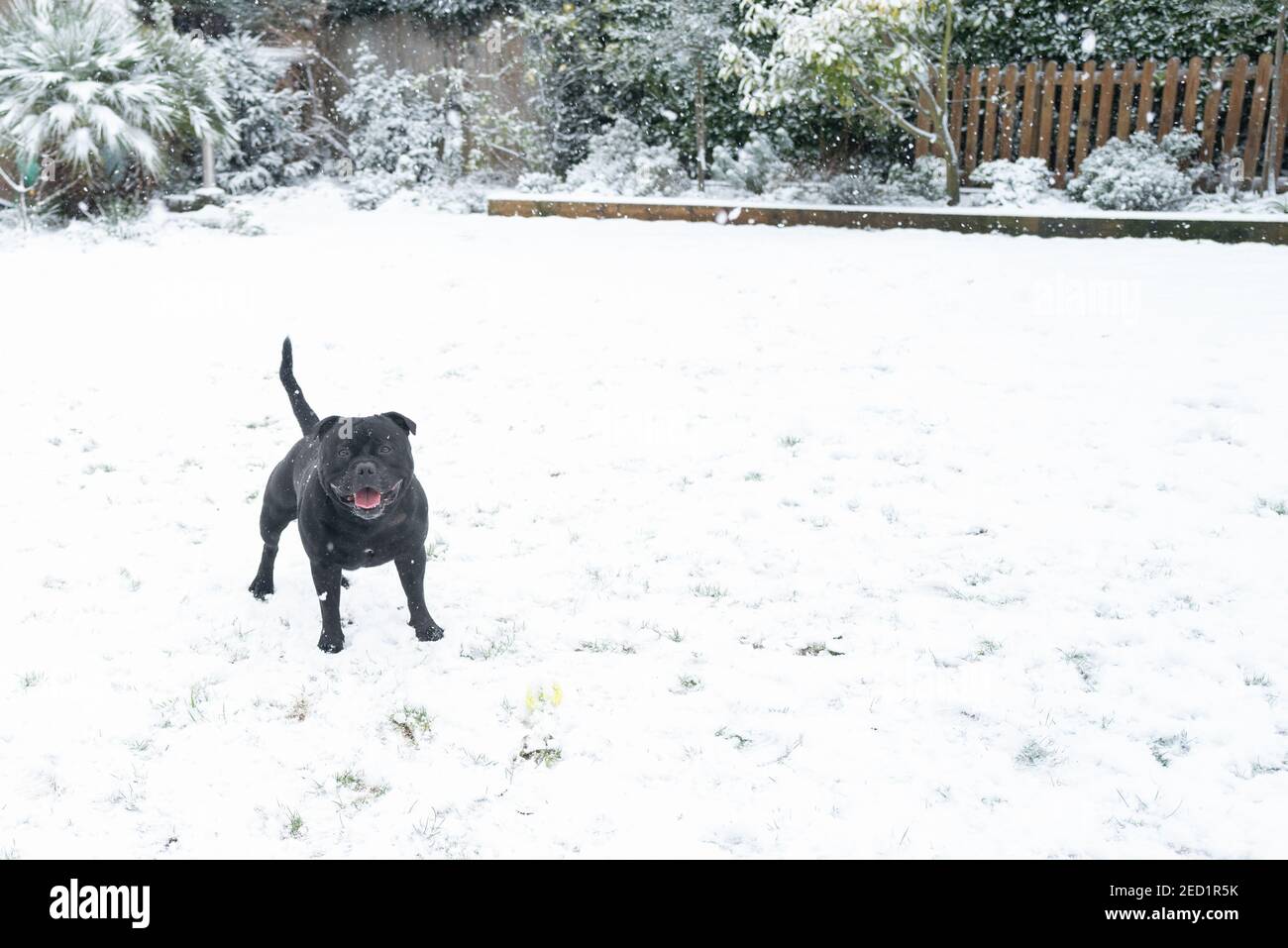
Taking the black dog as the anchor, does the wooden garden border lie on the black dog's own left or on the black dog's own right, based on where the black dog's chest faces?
on the black dog's own left

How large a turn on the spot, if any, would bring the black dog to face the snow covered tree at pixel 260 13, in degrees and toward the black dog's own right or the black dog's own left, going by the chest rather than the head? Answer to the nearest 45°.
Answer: approximately 135° to the black dog's own left

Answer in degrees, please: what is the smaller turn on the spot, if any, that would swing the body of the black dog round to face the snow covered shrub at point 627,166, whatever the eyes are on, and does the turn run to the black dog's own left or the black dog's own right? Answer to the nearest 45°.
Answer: approximately 135° to the black dog's own left

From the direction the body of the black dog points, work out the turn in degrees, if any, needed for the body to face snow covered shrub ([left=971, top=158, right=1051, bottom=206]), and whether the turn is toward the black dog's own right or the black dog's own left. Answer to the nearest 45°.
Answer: approximately 90° to the black dog's own left

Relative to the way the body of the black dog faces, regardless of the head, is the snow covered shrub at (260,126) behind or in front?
behind

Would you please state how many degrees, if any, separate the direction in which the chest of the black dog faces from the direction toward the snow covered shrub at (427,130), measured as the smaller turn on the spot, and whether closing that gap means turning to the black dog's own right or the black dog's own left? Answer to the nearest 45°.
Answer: approximately 135° to the black dog's own left

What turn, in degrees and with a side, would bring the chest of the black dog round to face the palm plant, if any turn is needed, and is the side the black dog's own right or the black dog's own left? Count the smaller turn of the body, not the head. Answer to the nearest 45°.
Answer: approximately 135° to the black dog's own left

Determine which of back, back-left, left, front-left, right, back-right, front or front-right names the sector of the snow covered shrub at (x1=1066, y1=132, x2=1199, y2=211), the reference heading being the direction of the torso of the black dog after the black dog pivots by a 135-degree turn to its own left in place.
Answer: front-right

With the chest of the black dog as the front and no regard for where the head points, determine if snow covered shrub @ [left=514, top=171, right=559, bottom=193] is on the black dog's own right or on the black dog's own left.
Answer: on the black dog's own left

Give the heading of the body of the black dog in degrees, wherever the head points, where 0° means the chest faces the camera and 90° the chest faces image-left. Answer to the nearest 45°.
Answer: approximately 315°
